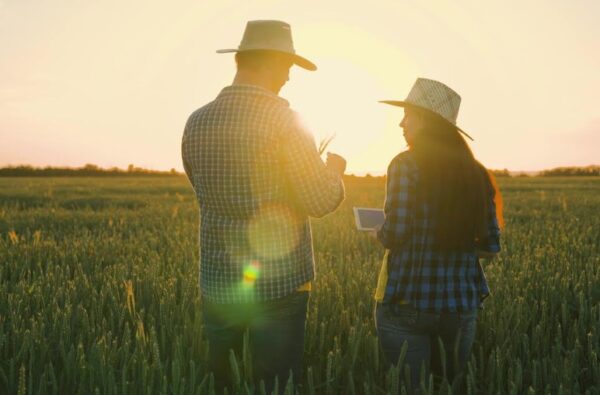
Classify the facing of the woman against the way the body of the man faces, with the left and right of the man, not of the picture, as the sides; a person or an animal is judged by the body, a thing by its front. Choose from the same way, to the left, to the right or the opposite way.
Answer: to the left

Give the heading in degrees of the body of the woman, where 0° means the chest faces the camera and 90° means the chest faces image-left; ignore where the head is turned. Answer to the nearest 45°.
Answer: approximately 135°

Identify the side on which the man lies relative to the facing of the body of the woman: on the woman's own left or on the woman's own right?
on the woman's own left

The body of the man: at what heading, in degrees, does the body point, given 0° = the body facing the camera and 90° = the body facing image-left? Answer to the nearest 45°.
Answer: approximately 225°

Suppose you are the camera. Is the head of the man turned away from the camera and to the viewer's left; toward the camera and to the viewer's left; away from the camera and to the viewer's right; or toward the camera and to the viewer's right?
away from the camera and to the viewer's right

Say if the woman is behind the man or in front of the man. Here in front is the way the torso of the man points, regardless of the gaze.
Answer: in front
